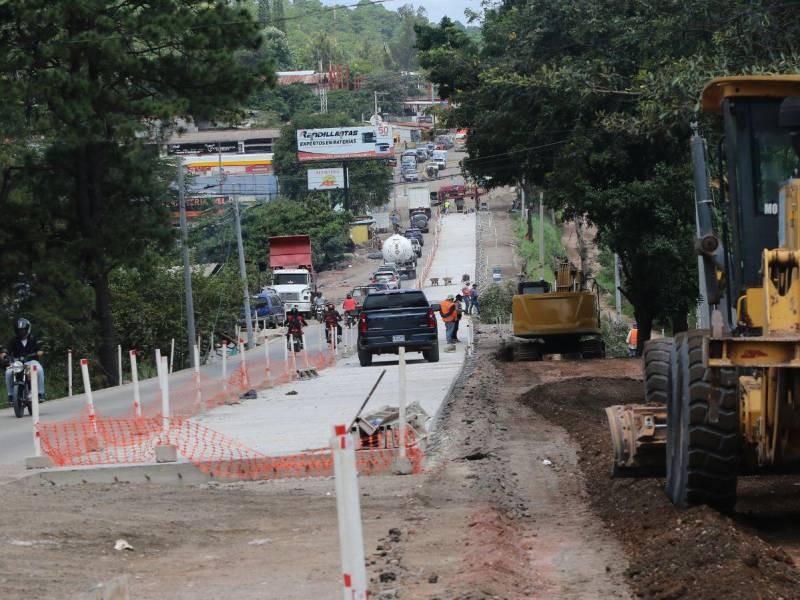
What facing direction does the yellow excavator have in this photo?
away from the camera

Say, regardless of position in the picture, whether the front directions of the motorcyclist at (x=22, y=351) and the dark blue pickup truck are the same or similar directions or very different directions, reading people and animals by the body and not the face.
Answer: very different directions

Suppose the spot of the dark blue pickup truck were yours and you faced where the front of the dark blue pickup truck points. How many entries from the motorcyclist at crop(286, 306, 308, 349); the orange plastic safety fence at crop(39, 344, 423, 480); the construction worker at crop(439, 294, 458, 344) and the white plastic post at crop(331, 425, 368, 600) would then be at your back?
2

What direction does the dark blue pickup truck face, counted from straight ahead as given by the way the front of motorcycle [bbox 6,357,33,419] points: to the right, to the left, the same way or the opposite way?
the opposite way

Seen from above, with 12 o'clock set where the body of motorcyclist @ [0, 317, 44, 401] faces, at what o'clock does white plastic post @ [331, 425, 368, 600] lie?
The white plastic post is roughly at 12 o'clock from the motorcyclist.

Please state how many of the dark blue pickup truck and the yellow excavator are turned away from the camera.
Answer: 2

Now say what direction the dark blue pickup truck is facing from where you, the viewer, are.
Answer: facing away from the viewer

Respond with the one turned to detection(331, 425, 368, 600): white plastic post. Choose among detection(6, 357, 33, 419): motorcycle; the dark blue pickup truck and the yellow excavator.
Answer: the motorcycle
